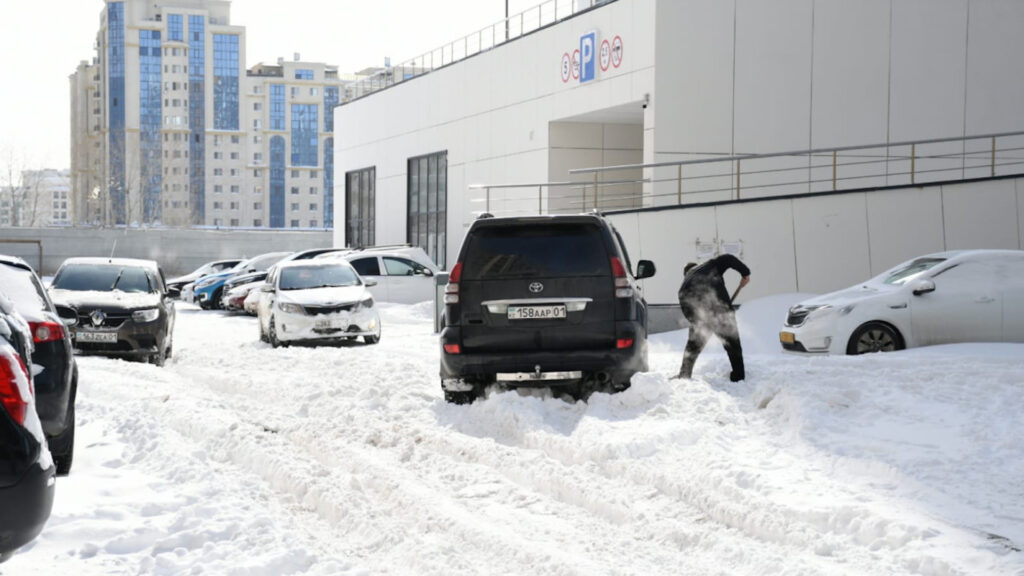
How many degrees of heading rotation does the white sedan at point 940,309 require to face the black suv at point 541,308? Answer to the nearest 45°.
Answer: approximately 45° to its left

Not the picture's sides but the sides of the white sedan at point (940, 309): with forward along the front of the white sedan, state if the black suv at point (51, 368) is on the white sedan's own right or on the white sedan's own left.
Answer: on the white sedan's own left

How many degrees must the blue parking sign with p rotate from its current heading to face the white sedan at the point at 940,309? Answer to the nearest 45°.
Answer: approximately 45° to its left

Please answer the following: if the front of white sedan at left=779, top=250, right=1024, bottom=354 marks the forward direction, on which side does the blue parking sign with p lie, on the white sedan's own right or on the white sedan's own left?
on the white sedan's own right

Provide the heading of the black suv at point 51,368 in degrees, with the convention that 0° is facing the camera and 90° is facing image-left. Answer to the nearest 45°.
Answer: approximately 180°

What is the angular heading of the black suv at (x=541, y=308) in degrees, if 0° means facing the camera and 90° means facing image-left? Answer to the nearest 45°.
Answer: approximately 180°

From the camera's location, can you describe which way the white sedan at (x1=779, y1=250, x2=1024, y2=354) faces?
facing to the left of the viewer

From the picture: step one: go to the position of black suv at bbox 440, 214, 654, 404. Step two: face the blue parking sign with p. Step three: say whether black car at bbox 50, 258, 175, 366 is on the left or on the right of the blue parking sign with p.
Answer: left

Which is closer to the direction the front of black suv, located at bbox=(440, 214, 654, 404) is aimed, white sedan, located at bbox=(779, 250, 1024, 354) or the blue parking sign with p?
the blue parking sign with p
